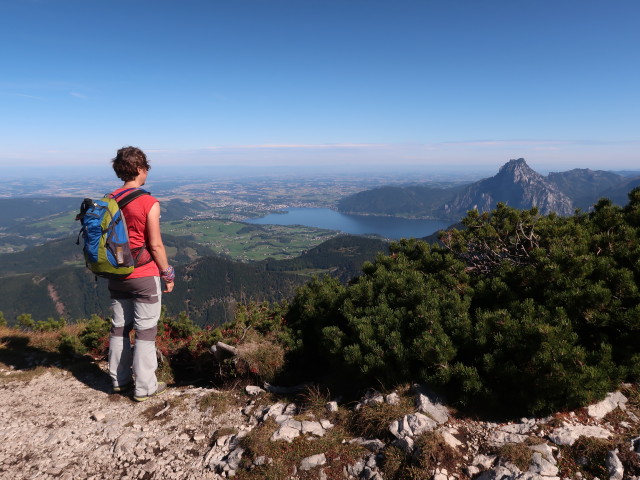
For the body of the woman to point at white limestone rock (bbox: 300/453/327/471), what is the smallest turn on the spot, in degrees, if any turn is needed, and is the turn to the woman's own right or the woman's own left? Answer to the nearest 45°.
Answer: approximately 90° to the woman's own right

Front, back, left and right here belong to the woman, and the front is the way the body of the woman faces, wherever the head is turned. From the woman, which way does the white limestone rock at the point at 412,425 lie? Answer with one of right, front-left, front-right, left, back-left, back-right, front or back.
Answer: right

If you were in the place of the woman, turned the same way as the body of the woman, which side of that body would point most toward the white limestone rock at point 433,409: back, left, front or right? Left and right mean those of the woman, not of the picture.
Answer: right

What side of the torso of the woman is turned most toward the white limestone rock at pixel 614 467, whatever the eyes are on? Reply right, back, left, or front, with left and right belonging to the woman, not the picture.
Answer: right

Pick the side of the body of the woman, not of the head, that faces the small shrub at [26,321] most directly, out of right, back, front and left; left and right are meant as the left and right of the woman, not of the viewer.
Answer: left

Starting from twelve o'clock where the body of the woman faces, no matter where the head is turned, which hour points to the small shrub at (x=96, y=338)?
The small shrub is roughly at 10 o'clock from the woman.

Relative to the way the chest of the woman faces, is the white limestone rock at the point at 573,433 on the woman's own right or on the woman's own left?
on the woman's own right

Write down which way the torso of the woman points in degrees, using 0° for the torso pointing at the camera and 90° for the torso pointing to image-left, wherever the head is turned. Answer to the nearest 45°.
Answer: approximately 225°

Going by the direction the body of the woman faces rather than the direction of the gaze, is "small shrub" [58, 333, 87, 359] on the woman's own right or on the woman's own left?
on the woman's own left

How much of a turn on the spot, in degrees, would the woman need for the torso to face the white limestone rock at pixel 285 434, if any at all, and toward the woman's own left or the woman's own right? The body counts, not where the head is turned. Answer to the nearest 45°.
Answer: approximately 90° to the woman's own right

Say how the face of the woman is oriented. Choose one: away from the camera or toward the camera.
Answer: away from the camera
